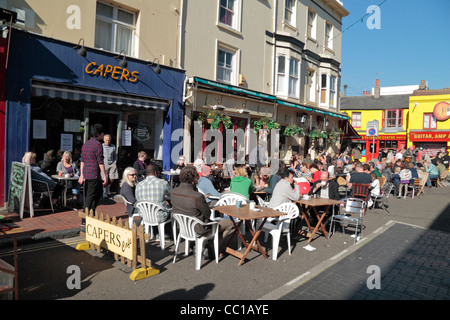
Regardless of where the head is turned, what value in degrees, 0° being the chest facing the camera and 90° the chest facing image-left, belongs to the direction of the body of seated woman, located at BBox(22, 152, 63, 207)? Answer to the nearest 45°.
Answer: approximately 270°

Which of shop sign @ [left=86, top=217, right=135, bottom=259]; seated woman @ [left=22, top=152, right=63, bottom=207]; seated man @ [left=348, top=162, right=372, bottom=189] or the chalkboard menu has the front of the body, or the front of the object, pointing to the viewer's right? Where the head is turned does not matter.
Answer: the seated woman

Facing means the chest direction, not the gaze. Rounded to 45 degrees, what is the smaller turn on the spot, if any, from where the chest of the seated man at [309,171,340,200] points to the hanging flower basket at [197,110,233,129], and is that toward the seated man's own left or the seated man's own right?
approximately 135° to the seated man's own right

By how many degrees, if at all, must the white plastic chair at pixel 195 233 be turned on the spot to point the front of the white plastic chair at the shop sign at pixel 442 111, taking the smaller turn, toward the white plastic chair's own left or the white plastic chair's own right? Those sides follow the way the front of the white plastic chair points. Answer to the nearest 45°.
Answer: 0° — it already faces it

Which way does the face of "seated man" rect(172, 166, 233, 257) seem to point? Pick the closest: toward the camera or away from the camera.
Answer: away from the camera

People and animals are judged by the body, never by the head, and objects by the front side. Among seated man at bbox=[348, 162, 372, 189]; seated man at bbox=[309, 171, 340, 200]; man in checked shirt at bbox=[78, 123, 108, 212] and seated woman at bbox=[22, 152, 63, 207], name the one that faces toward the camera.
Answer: seated man at bbox=[309, 171, 340, 200]

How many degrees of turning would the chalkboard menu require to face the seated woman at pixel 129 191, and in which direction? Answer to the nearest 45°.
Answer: approximately 90° to its left

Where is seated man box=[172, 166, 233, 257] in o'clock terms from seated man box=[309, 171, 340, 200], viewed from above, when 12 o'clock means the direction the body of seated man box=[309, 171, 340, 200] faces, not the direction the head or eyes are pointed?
seated man box=[172, 166, 233, 257] is roughly at 1 o'clock from seated man box=[309, 171, 340, 200].

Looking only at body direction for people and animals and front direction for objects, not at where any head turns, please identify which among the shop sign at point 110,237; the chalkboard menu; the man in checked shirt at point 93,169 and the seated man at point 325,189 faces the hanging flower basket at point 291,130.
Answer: the man in checked shirt
